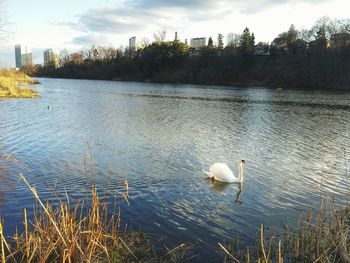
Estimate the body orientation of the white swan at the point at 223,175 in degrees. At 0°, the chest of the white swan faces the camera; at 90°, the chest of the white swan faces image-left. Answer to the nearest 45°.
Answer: approximately 270°
